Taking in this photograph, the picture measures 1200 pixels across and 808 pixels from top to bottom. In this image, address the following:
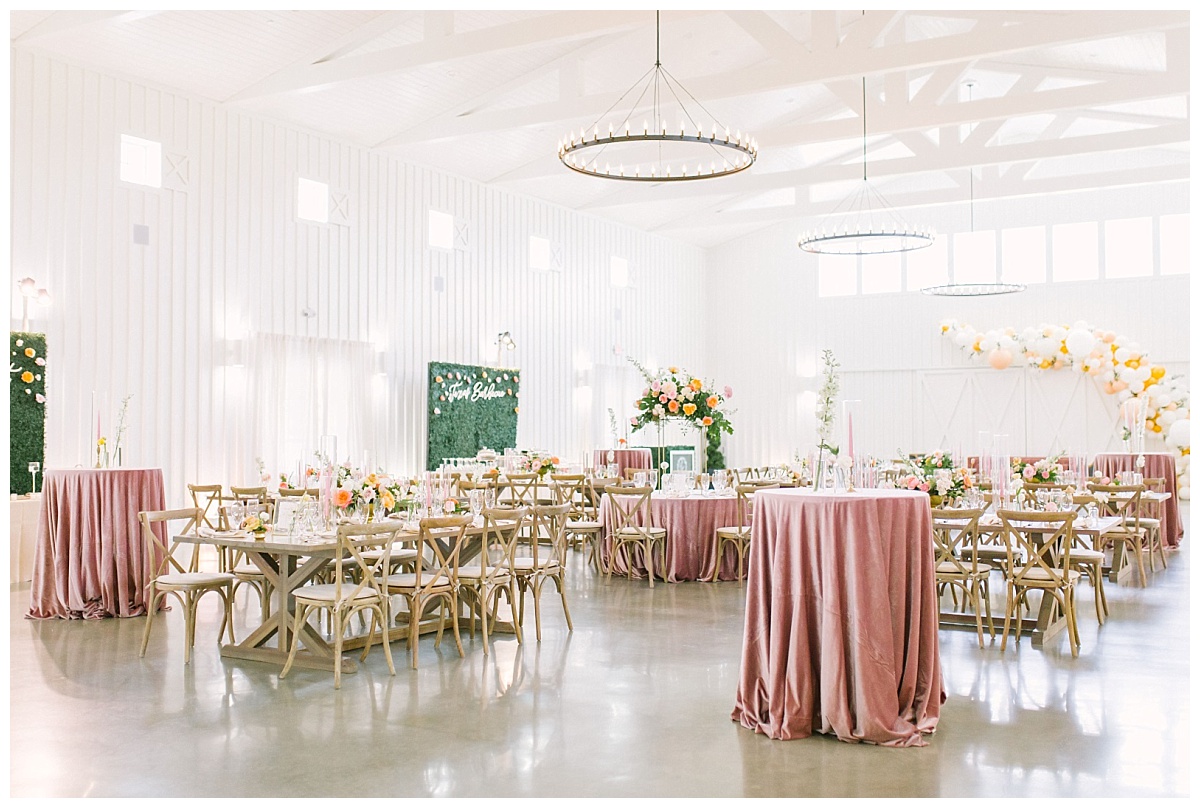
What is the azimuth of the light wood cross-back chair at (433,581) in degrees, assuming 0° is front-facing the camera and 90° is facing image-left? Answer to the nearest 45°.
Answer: approximately 135°

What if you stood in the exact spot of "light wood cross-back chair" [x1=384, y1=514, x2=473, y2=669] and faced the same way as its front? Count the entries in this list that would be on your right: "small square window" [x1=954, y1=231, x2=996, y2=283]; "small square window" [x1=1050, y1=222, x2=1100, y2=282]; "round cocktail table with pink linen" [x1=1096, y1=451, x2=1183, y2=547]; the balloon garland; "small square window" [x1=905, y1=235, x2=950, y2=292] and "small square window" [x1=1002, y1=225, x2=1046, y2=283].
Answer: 6

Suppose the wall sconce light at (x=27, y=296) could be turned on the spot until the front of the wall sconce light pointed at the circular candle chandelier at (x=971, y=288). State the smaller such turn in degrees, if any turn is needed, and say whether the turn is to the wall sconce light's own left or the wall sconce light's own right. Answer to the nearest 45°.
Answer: approximately 45° to the wall sconce light's own left

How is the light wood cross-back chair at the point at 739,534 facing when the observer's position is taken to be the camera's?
facing away from the viewer and to the left of the viewer

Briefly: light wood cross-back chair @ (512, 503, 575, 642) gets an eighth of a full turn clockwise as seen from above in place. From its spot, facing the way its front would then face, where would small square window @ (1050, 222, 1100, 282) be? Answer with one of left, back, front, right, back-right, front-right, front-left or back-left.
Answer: front-right

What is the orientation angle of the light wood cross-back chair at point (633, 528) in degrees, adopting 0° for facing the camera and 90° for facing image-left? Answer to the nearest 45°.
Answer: approximately 225°

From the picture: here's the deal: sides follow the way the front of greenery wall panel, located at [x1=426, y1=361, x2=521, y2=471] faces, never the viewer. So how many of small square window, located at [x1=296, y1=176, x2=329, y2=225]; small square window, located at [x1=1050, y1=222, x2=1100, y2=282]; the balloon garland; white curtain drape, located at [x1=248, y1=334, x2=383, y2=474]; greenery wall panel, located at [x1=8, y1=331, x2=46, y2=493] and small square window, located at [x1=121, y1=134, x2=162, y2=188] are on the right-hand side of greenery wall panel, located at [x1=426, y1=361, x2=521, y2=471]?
4

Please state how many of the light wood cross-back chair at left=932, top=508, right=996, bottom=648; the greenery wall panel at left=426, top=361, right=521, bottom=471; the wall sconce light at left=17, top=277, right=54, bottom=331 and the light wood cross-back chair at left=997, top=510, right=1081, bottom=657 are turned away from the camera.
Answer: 2

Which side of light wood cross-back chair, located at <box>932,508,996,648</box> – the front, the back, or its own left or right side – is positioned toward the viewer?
back

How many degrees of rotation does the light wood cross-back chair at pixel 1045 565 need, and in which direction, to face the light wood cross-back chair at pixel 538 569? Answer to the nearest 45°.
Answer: approximately 90° to its left

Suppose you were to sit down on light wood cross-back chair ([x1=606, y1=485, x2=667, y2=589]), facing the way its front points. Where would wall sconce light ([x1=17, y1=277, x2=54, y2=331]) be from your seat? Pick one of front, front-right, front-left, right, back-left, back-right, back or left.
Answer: back-left

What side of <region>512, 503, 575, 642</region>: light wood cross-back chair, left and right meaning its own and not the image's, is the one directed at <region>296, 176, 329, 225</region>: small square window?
front

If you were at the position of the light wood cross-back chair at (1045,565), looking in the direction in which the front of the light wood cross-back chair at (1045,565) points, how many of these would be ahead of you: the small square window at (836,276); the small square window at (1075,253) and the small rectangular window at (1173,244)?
3

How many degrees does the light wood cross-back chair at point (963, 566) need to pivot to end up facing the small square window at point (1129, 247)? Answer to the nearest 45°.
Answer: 0° — it already faces it
